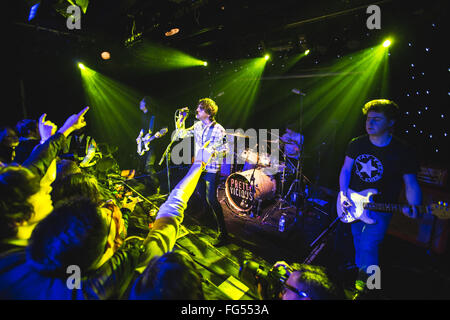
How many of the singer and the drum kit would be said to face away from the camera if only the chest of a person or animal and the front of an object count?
0

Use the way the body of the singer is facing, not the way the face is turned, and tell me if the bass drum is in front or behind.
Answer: behind

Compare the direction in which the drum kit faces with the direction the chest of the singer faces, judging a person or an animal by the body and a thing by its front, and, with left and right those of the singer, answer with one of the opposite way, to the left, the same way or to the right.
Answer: the same way

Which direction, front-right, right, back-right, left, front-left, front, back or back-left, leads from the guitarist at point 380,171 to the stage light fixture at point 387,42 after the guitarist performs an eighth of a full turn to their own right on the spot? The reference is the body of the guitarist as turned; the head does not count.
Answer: right

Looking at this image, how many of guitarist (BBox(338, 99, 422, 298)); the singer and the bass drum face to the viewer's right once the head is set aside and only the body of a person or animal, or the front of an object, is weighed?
0

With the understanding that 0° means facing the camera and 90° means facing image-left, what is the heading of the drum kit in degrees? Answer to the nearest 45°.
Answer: approximately 45°

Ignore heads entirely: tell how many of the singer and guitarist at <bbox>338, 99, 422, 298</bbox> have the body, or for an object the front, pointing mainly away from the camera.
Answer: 0

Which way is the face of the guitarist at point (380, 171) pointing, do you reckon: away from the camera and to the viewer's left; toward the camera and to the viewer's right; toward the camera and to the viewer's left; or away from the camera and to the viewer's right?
toward the camera and to the viewer's left
